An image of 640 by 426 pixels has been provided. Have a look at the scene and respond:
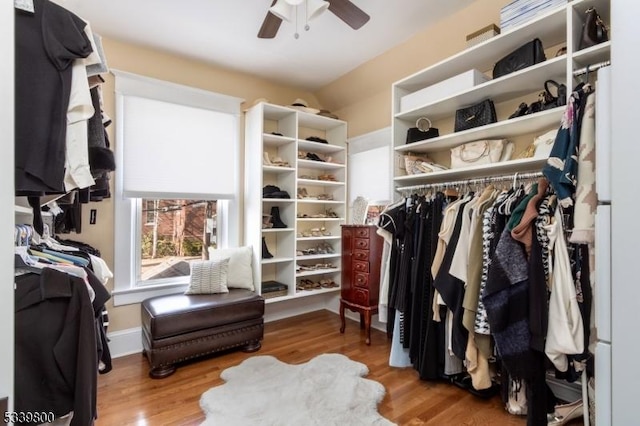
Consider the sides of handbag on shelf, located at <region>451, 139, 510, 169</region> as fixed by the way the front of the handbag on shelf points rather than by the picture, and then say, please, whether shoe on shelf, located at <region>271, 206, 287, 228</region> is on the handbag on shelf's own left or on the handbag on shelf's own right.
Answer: on the handbag on shelf's own right

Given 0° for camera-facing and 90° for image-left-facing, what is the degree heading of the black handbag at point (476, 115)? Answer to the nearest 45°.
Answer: approximately 45°

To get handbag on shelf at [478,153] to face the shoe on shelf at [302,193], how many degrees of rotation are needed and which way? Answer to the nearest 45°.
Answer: approximately 45° to its right

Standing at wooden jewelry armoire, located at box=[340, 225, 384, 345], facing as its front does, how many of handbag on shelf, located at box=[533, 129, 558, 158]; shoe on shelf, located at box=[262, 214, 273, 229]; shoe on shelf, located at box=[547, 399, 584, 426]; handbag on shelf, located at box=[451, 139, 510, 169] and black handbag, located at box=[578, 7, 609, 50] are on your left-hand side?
4

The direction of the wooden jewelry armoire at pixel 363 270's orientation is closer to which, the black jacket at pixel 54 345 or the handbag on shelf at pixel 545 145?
the black jacket
